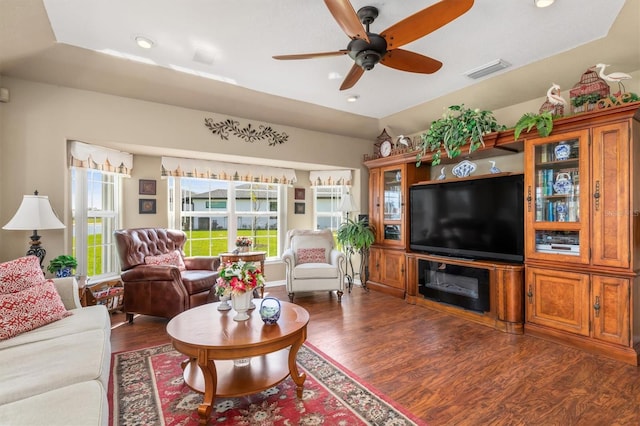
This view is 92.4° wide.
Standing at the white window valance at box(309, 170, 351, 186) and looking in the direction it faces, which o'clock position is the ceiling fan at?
The ceiling fan is roughly at 12 o'clock from the white window valance.

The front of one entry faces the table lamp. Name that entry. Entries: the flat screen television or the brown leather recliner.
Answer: the flat screen television

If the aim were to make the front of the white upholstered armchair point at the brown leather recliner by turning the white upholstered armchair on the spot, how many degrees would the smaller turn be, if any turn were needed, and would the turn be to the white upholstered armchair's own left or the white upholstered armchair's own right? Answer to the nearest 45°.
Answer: approximately 45° to the white upholstered armchair's own right

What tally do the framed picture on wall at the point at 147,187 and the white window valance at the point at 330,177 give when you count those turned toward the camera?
2

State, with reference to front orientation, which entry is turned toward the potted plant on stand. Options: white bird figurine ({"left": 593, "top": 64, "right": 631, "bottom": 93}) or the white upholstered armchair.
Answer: the white bird figurine

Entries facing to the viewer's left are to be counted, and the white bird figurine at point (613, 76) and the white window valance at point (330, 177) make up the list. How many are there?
1

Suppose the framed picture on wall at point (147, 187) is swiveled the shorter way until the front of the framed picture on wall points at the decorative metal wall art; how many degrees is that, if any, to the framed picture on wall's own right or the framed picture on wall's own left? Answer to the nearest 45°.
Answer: approximately 45° to the framed picture on wall's own left

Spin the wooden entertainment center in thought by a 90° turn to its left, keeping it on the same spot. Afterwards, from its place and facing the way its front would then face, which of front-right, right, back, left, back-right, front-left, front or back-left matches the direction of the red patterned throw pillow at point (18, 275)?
right

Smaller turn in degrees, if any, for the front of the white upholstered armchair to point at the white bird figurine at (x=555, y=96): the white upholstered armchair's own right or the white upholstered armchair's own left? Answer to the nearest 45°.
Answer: approximately 45° to the white upholstered armchair's own left

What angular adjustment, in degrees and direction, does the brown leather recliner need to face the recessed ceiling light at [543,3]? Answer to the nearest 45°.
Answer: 0° — it already faces it

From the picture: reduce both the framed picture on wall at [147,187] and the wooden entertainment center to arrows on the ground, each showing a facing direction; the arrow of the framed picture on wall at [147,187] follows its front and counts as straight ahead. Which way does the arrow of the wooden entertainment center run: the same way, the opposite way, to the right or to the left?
to the right

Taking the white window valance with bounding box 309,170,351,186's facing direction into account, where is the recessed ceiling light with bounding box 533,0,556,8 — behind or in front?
in front

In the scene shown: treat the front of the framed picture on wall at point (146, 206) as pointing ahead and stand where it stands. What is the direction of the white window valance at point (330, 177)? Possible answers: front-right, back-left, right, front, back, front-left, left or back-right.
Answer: left

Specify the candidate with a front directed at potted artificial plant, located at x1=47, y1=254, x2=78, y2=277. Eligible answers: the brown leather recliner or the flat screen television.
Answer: the flat screen television

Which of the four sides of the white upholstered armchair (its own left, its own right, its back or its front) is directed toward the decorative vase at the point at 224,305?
front

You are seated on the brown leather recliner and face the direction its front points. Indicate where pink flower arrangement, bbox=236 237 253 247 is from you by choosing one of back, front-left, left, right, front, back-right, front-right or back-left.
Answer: left

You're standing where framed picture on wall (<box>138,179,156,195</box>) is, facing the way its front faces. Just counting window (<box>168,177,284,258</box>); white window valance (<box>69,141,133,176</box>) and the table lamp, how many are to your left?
1

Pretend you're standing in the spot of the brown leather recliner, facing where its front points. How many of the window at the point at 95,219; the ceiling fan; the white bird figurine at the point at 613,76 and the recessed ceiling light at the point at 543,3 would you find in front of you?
3

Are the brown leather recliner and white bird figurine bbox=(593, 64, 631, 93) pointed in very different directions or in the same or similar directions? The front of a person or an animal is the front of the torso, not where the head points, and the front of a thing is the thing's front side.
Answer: very different directions

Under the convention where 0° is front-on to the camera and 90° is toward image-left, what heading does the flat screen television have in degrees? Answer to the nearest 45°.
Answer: approximately 45°

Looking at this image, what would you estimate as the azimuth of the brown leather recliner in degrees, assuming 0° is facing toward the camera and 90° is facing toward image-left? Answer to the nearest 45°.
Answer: approximately 315°

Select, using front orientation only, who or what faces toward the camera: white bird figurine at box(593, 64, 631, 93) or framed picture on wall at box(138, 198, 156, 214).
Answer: the framed picture on wall

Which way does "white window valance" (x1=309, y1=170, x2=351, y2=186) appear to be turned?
toward the camera
